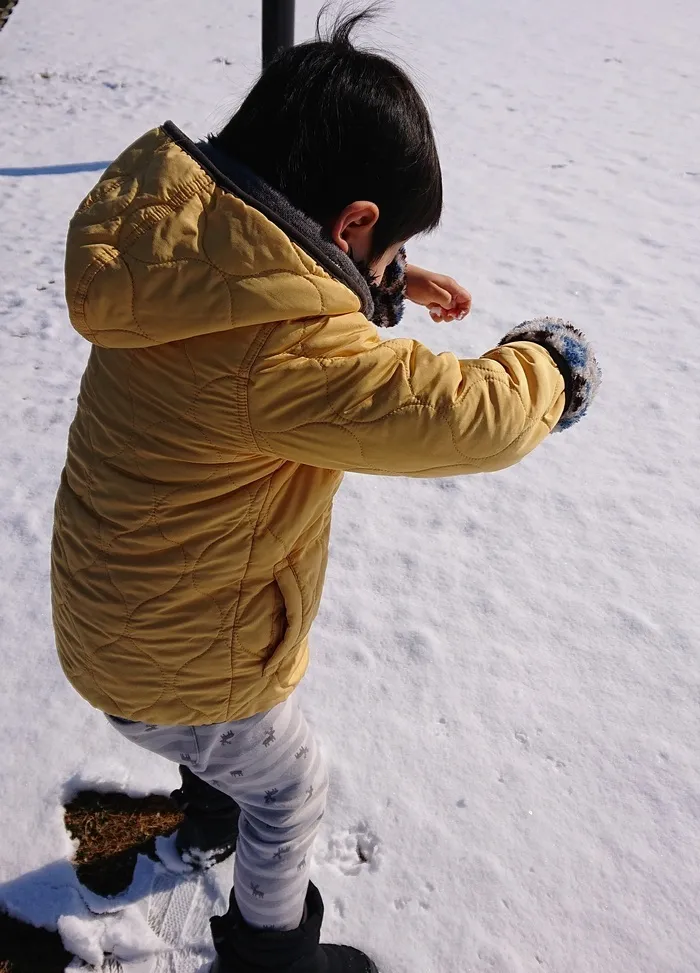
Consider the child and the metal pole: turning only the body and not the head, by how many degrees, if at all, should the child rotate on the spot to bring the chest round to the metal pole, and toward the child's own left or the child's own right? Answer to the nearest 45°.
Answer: approximately 45° to the child's own left

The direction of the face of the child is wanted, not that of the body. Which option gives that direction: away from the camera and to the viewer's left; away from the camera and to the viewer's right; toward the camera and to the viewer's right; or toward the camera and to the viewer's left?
away from the camera and to the viewer's right

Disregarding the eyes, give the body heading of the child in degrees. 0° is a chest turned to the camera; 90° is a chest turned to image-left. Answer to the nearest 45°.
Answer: approximately 225°
